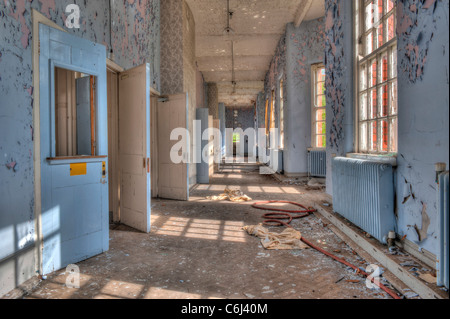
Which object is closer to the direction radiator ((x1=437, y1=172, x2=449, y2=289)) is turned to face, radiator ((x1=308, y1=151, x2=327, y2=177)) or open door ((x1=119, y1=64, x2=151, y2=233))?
the open door

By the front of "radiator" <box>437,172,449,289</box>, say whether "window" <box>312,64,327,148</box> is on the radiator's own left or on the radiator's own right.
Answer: on the radiator's own right

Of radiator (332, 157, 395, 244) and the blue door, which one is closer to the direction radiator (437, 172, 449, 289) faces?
the blue door

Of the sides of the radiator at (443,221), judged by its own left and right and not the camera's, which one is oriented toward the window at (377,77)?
right

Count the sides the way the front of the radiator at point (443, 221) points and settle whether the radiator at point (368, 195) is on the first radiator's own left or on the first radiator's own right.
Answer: on the first radiator's own right

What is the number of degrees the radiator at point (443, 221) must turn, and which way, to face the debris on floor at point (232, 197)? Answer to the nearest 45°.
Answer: approximately 45° to its right

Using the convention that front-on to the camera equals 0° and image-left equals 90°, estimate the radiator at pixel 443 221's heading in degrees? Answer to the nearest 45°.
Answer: approximately 90°
